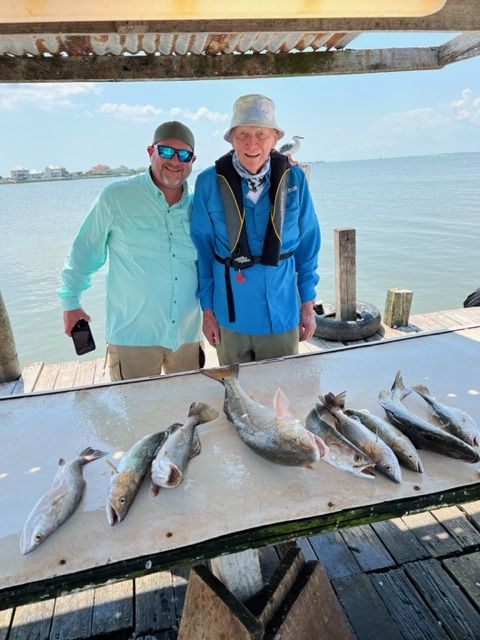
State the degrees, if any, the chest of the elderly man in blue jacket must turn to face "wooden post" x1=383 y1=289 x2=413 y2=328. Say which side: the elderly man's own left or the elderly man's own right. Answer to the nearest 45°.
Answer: approximately 135° to the elderly man's own left

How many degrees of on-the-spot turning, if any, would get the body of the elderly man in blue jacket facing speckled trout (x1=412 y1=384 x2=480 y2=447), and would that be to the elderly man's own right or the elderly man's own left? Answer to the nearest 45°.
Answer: approximately 45° to the elderly man's own left

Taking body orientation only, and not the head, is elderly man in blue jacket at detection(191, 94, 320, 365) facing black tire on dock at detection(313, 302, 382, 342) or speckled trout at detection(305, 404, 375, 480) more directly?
the speckled trout

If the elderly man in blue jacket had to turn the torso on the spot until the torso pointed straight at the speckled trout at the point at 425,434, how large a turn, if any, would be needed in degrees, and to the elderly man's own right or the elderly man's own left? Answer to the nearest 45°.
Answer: approximately 45° to the elderly man's own left

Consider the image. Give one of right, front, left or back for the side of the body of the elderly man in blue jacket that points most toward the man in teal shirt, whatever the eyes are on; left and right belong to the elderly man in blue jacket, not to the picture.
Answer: right

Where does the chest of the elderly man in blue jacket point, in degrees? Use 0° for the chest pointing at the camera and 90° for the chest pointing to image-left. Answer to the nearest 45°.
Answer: approximately 0°

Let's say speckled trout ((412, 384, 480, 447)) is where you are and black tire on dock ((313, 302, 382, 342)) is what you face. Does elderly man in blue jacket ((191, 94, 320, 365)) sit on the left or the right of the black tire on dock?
left
